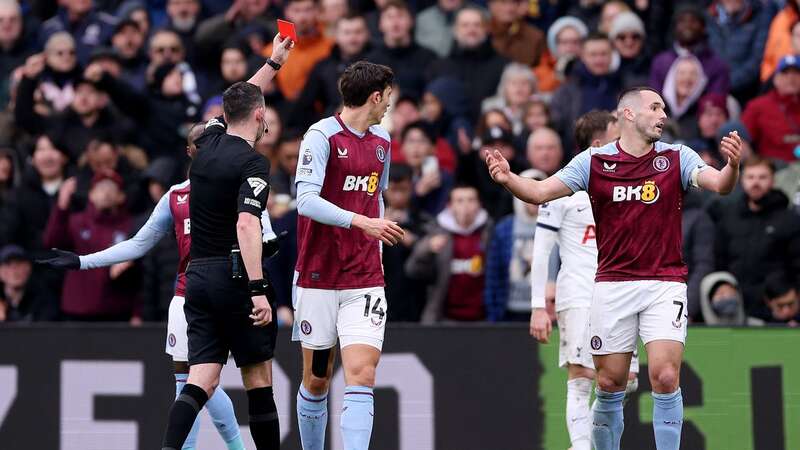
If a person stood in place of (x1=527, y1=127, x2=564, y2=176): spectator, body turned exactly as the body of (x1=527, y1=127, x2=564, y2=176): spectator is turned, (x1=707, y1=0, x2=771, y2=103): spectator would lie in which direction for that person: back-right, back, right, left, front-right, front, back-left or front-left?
back-left

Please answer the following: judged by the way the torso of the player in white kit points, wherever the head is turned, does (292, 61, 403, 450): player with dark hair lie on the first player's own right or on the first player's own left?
on the first player's own right

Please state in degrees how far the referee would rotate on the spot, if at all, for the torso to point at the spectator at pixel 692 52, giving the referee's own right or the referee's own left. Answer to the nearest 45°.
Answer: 0° — they already face them

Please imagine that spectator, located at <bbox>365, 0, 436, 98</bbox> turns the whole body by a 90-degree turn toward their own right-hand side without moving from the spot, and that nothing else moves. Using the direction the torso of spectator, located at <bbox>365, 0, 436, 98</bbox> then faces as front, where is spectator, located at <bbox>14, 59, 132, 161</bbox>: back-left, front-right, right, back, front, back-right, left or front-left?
front

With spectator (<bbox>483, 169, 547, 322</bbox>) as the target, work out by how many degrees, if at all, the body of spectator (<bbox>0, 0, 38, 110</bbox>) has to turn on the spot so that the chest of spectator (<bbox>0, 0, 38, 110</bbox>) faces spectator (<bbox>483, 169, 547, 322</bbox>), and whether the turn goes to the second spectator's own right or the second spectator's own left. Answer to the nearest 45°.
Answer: approximately 45° to the second spectator's own left

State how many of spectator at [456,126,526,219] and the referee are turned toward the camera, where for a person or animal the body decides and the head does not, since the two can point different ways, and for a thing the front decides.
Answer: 1

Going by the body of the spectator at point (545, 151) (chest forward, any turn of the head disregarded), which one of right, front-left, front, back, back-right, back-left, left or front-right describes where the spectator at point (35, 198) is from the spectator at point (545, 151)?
right
